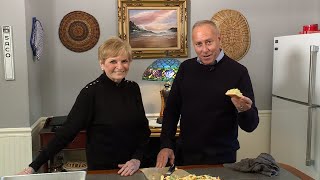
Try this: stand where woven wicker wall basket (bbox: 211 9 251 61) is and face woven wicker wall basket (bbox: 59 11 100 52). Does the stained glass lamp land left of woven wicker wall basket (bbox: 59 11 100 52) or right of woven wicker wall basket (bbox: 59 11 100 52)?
left

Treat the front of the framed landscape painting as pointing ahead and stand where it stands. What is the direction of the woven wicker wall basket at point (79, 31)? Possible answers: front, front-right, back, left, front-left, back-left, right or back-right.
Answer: right

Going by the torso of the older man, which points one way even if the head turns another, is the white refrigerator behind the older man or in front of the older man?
behind

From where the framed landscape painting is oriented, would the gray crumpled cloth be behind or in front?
in front

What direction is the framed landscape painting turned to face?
toward the camera

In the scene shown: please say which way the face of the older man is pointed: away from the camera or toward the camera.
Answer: toward the camera

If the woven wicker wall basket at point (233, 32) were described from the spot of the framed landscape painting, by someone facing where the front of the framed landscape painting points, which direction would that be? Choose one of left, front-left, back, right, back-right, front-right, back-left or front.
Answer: left

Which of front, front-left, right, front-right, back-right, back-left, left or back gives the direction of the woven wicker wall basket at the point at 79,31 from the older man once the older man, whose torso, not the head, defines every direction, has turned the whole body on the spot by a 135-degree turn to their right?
front

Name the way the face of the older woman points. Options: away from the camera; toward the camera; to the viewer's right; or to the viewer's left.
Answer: toward the camera

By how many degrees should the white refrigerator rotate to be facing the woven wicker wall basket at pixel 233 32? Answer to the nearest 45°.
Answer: approximately 90° to its right

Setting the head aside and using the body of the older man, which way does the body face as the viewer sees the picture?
toward the camera

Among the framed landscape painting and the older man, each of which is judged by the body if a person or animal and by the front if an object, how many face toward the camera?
2

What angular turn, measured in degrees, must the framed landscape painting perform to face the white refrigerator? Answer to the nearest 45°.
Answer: approximately 90° to its left

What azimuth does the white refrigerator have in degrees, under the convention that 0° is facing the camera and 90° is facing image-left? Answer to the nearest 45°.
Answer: approximately 45°

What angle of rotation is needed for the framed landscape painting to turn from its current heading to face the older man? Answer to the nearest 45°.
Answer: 0° — it already faces them
